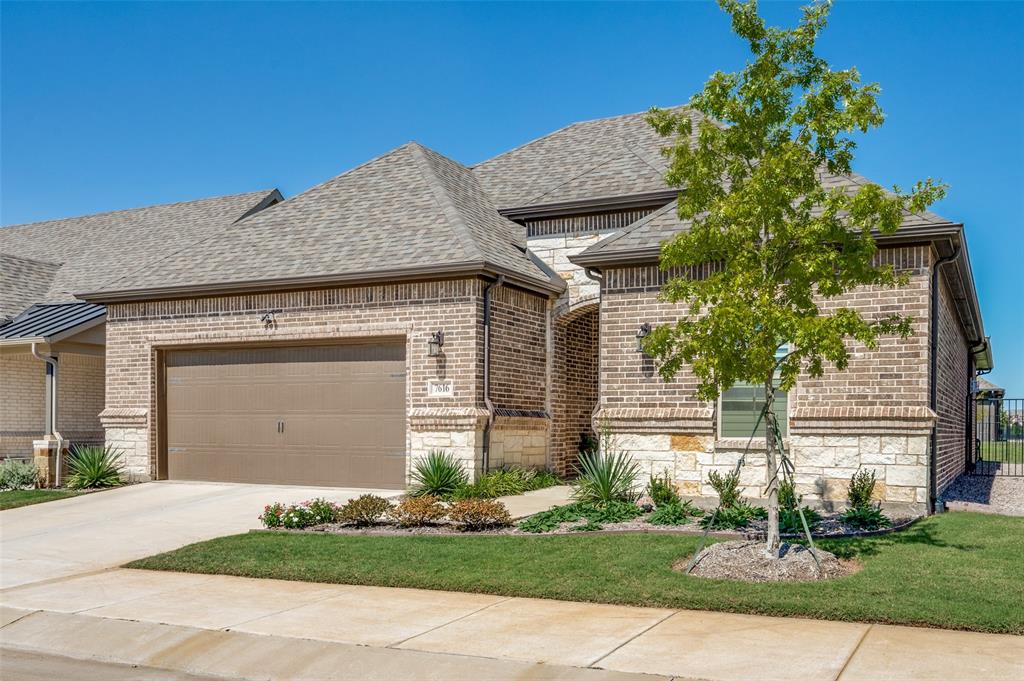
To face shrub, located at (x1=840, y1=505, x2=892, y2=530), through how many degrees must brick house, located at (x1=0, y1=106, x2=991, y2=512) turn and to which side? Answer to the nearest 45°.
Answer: approximately 90° to its left

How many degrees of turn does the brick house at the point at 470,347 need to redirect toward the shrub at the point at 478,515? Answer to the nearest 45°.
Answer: approximately 45° to its left

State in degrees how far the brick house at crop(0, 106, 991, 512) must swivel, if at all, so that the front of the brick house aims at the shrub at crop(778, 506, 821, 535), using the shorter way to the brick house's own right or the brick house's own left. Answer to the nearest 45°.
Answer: approximately 90° to the brick house's own left
